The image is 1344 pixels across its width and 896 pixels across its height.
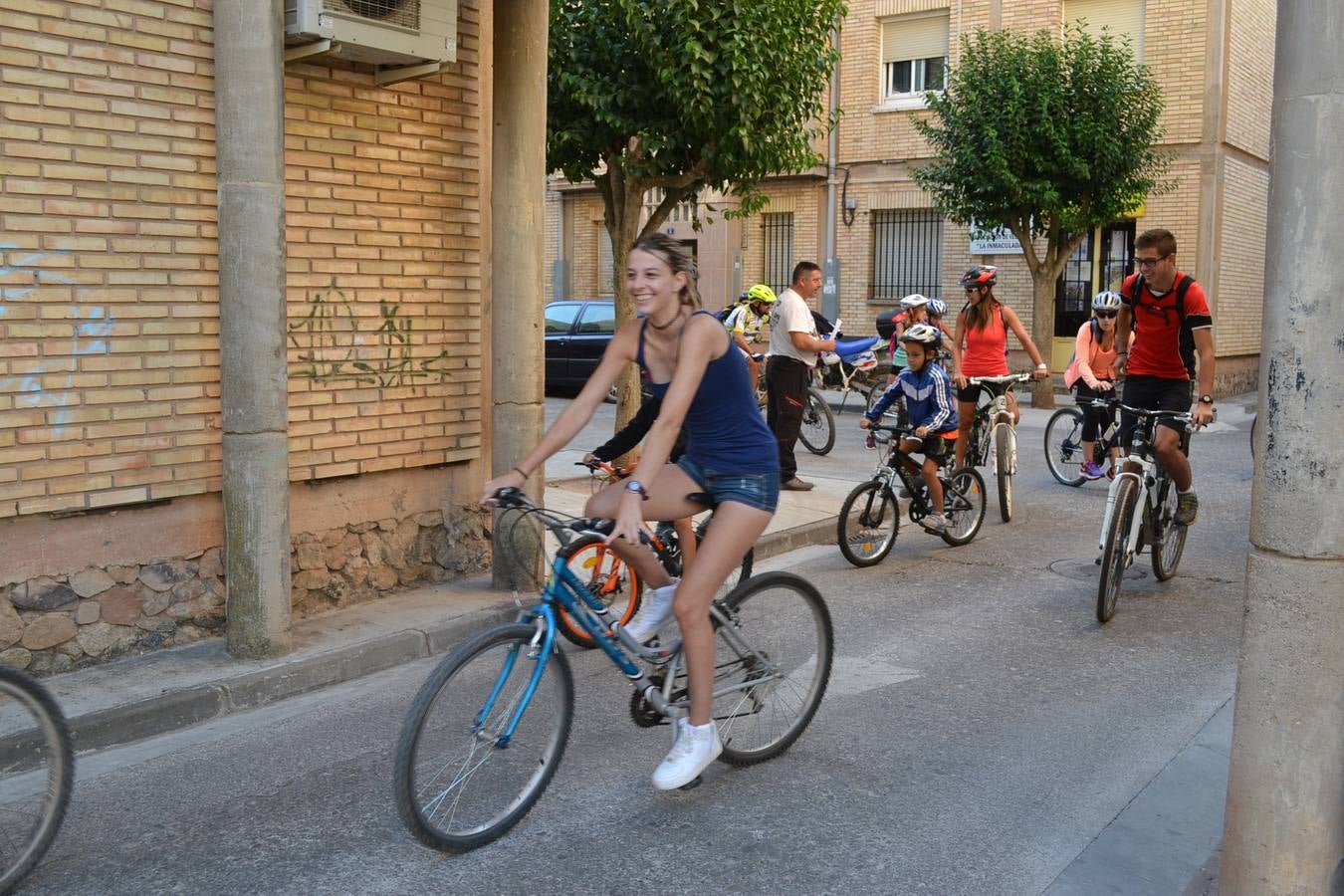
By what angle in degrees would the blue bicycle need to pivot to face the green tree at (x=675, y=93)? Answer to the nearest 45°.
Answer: approximately 135° to its right

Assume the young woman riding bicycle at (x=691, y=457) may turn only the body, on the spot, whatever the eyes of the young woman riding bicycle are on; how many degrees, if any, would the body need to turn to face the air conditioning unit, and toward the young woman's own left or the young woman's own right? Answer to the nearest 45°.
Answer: approximately 90° to the young woman's own right

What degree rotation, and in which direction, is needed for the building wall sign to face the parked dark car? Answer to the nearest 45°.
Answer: approximately 45° to its right

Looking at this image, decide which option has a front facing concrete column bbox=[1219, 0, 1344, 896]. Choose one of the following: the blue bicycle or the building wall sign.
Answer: the building wall sign

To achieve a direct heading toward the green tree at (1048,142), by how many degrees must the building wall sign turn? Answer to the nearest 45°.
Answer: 0° — it already faces it

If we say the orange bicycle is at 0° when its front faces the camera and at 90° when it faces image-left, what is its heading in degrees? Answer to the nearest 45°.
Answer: approximately 45°

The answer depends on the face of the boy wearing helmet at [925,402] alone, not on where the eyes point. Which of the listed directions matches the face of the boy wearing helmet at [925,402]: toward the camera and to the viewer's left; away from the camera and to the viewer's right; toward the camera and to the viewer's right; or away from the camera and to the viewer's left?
toward the camera and to the viewer's left

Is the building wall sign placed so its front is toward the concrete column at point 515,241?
yes

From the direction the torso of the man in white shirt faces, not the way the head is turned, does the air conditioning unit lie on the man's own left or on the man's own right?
on the man's own right

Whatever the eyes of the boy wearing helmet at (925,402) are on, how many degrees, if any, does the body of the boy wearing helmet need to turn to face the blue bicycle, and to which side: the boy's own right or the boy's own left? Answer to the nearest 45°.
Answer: approximately 45° to the boy's own left

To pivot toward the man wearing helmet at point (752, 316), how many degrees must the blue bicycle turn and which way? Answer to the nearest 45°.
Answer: approximately 135° to its right

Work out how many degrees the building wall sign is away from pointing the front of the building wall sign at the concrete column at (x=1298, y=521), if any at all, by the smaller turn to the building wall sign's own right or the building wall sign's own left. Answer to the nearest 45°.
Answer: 0° — it already faces it

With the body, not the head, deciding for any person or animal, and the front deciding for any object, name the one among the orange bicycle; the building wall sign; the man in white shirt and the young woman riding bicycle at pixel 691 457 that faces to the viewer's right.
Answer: the man in white shirt

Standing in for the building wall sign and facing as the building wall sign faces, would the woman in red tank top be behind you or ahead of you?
ahead

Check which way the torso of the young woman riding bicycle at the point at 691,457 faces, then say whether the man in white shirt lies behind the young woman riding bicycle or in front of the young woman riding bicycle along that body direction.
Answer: behind

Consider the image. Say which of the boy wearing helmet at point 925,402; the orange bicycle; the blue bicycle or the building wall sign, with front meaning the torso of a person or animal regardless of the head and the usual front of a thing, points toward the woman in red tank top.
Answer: the building wall sign
